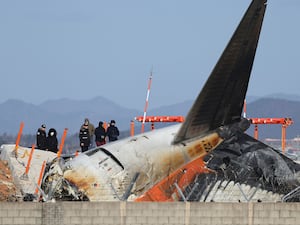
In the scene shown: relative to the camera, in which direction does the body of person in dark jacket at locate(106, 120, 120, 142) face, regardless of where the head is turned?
toward the camera

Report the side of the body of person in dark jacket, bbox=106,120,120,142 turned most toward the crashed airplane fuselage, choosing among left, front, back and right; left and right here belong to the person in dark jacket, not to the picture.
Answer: front

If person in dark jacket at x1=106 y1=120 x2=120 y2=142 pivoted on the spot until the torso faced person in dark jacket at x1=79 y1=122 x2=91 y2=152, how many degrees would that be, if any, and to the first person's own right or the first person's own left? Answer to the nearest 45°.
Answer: approximately 90° to the first person's own right

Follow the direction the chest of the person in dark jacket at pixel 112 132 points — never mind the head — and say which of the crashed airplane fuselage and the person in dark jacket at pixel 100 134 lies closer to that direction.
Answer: the crashed airplane fuselage

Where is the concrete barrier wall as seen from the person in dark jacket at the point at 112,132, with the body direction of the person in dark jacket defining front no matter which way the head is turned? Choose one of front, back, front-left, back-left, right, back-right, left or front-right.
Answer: front

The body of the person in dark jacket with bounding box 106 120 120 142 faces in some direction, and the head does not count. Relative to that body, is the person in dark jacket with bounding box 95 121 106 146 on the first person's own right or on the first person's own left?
on the first person's own right
